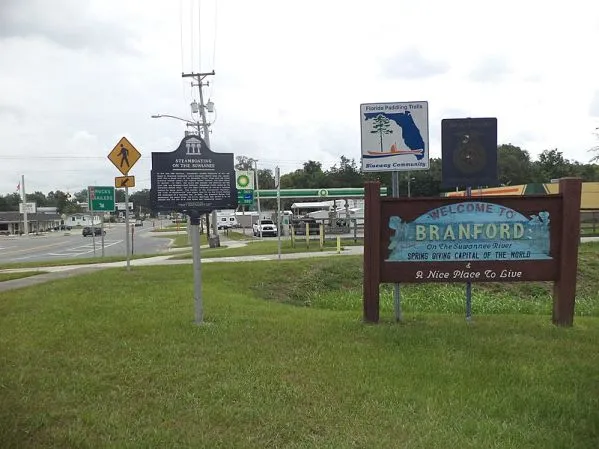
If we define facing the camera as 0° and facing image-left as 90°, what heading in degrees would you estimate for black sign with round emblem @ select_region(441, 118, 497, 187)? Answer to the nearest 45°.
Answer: approximately 0°

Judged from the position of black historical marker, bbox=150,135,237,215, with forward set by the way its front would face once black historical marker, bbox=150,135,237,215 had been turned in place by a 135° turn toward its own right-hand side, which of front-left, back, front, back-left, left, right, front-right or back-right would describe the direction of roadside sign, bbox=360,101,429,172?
back-right

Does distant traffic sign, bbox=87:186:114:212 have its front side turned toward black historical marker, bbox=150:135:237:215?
yes

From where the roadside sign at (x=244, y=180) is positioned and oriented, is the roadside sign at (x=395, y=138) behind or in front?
in front

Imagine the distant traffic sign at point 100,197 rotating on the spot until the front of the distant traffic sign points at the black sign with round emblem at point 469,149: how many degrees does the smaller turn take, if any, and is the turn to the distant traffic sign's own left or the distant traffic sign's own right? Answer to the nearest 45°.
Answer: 0° — it already faces it

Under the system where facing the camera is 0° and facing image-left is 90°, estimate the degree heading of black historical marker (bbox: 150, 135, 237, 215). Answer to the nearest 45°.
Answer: approximately 0°

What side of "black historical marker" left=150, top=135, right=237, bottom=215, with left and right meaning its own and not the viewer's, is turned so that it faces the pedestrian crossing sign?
back

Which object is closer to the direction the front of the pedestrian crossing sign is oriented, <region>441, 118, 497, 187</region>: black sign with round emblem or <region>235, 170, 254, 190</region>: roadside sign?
the black sign with round emblem
